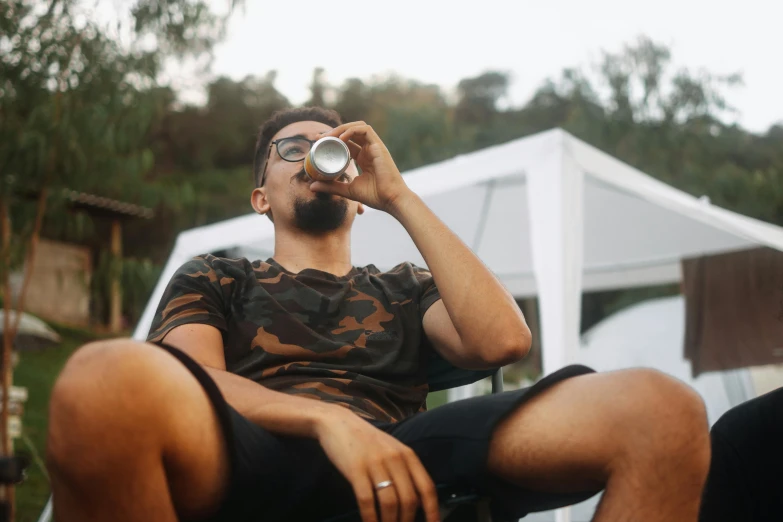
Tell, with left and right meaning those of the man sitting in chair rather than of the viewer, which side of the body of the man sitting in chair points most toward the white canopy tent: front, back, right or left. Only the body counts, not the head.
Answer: back

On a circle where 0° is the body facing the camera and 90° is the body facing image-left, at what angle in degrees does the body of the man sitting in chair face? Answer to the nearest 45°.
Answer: approximately 0°

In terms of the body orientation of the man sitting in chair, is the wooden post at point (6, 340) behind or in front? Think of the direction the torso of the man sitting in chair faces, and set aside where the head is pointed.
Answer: behind

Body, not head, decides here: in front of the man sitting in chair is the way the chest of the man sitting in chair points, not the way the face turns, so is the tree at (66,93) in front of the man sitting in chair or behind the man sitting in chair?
behind
